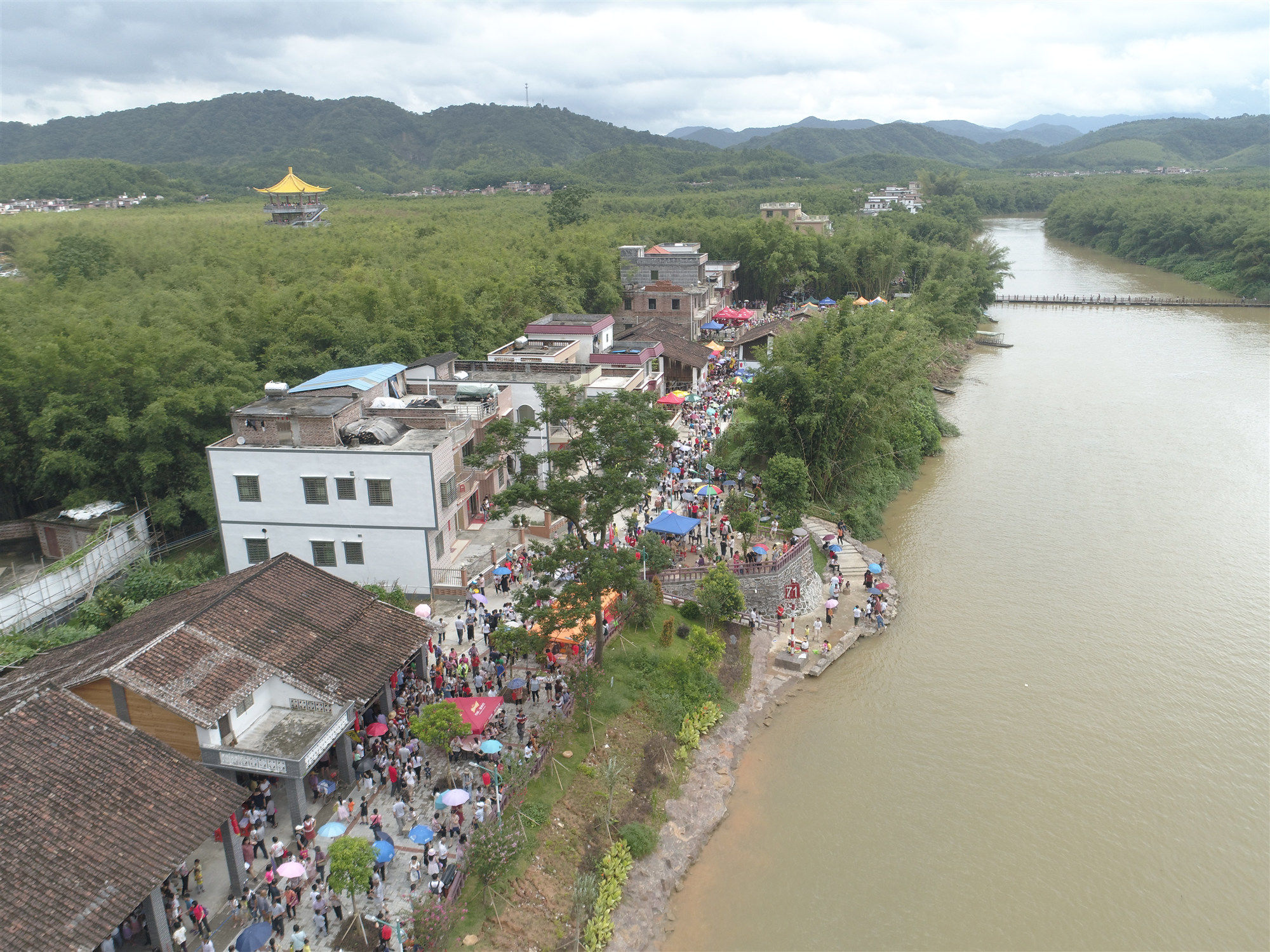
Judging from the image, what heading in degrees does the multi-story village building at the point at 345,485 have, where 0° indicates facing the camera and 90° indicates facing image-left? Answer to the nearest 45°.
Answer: approximately 270°

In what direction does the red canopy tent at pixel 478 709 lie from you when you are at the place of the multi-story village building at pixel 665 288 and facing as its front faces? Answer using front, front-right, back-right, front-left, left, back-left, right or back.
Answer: right

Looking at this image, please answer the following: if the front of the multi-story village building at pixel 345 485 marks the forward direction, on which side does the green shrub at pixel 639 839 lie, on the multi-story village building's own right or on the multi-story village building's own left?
on the multi-story village building's own right

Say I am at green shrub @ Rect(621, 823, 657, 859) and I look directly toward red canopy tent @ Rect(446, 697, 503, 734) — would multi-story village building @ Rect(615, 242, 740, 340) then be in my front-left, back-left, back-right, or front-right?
front-right

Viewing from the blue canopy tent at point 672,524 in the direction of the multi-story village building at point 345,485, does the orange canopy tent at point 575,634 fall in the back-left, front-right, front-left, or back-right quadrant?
front-left

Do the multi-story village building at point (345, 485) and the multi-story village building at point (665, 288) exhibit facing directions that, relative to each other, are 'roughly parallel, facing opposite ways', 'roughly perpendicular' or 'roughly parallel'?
roughly parallel

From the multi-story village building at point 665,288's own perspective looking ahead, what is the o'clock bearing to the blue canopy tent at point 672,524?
The blue canopy tent is roughly at 3 o'clock from the multi-story village building.

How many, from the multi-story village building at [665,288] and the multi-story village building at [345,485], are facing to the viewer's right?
2

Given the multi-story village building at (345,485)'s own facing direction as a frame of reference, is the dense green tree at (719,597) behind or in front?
in front

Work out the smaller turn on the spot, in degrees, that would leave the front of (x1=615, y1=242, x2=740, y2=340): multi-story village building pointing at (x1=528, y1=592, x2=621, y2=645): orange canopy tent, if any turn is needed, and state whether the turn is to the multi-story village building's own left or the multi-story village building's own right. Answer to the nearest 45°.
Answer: approximately 90° to the multi-story village building's own right
